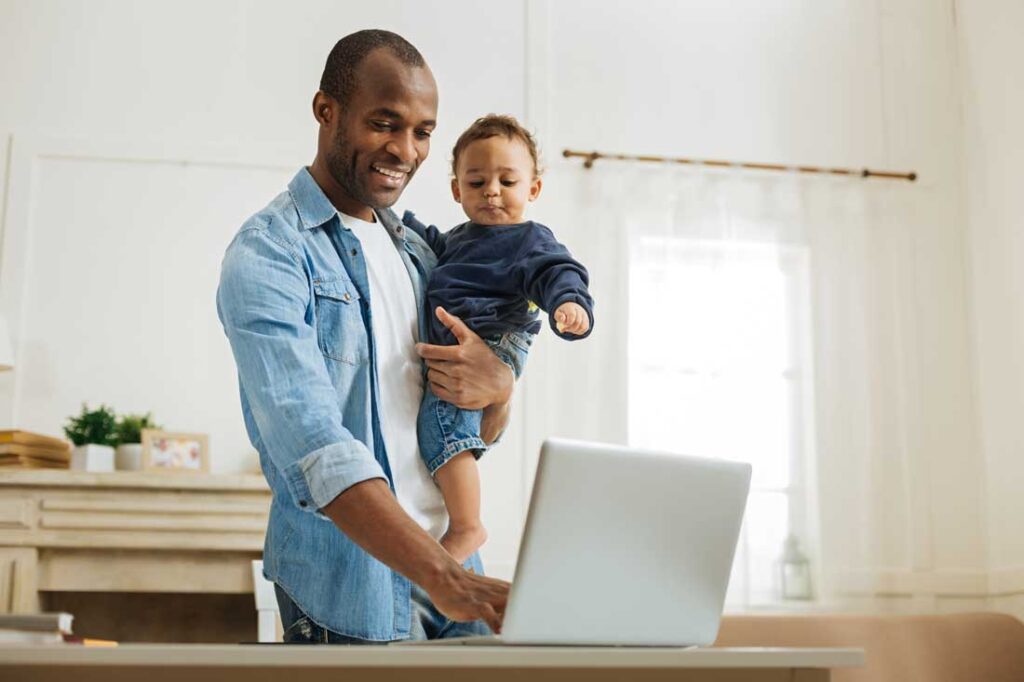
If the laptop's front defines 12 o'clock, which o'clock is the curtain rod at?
The curtain rod is roughly at 2 o'clock from the laptop.

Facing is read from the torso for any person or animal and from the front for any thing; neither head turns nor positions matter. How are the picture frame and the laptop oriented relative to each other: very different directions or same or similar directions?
very different directions

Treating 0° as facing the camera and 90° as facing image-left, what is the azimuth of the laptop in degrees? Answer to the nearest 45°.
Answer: approximately 135°

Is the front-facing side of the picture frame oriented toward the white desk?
yes

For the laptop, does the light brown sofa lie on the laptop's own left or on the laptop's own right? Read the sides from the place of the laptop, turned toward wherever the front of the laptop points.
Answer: on the laptop's own right

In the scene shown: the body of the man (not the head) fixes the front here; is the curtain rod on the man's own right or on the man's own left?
on the man's own left

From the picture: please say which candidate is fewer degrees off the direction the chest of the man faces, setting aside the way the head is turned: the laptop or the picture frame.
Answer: the laptop

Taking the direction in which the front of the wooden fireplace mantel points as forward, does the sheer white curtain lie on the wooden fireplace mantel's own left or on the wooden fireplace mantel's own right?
on the wooden fireplace mantel's own left
